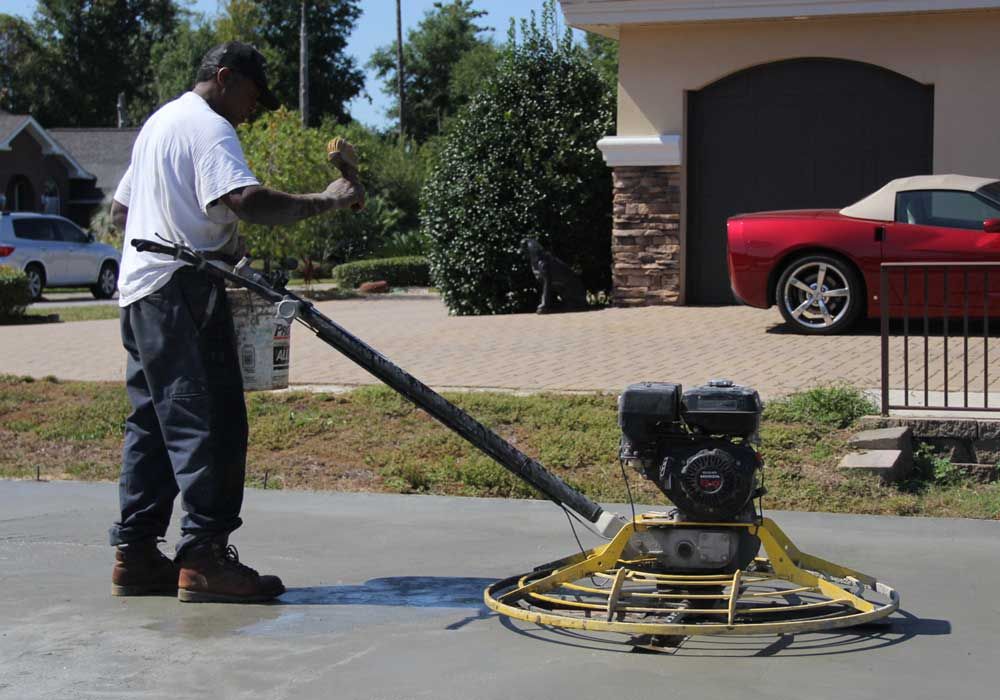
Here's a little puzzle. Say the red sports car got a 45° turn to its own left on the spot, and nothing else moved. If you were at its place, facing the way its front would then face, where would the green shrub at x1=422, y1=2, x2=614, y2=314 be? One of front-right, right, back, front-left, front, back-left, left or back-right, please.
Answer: left

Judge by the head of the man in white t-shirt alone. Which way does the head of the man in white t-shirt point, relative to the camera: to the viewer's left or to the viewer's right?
to the viewer's right

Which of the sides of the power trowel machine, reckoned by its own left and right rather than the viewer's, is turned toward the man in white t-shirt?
back

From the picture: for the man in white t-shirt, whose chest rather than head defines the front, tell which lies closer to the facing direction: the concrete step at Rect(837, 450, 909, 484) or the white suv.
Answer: the concrete step

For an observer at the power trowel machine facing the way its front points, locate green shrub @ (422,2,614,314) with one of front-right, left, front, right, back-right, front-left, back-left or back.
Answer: left

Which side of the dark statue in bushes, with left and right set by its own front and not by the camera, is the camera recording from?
left

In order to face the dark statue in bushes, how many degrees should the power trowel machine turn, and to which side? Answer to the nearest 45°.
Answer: approximately 90° to its left

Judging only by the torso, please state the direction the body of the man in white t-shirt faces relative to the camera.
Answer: to the viewer's right

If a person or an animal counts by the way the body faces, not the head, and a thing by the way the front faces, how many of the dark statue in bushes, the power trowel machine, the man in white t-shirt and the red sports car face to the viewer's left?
1

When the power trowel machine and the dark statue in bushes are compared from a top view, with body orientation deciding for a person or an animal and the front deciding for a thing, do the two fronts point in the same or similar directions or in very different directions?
very different directions

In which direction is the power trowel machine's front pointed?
to the viewer's right

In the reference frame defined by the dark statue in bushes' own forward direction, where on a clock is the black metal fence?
The black metal fence is roughly at 8 o'clock from the dark statue in bushes.
